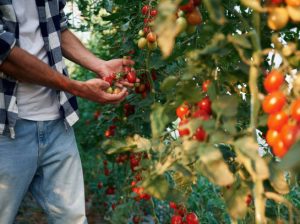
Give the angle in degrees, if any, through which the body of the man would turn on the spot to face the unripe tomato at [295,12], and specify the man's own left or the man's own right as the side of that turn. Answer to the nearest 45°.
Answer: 0° — they already face it

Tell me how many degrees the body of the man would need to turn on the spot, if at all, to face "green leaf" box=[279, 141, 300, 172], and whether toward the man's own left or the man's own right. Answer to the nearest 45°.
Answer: approximately 45° to the man's own right

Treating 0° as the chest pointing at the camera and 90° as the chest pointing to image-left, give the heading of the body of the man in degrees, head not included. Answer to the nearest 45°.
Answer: approximately 315°

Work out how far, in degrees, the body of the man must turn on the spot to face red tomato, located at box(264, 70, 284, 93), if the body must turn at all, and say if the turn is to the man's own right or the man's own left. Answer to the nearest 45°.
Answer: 0° — they already face it

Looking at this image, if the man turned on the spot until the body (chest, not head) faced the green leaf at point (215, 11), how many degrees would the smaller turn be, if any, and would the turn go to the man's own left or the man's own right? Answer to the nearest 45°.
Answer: approximately 45° to the man's own right

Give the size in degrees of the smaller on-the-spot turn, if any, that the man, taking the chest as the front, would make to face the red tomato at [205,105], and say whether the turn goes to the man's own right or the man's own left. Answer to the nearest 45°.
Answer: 0° — they already face it
